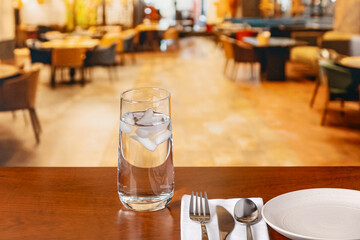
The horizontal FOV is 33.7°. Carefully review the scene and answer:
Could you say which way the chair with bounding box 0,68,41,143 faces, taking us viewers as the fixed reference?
facing to the left of the viewer

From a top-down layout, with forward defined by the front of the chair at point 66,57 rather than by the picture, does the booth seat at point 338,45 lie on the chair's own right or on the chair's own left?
on the chair's own right

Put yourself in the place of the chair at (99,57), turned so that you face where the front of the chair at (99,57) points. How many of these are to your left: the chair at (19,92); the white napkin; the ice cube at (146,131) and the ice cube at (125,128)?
4

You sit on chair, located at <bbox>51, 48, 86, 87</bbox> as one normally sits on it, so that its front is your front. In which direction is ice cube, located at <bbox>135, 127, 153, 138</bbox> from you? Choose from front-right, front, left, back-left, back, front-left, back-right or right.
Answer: back

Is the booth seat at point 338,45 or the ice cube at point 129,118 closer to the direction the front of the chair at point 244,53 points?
the booth seat

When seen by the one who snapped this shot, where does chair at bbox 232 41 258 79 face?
facing away from the viewer and to the right of the viewer

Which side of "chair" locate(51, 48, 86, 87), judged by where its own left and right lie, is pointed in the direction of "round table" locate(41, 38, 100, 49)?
front

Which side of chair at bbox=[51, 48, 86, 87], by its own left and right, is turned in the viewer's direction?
back

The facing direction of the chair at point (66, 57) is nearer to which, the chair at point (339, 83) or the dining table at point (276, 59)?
the dining table

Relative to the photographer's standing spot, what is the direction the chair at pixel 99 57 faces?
facing to the left of the viewer

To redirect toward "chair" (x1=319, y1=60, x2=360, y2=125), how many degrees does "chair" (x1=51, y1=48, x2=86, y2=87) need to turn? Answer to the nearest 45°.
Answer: approximately 135° to its right
